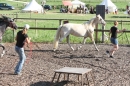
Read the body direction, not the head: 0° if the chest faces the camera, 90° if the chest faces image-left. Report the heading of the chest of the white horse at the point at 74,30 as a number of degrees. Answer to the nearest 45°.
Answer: approximately 270°

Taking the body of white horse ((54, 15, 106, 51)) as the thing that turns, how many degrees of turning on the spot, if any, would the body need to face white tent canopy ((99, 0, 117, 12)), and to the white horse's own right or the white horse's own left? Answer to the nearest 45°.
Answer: approximately 90° to the white horse's own left

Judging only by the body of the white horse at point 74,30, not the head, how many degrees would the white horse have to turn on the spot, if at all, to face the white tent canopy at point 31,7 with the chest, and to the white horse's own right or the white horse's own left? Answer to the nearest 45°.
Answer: approximately 90° to the white horse's own left
